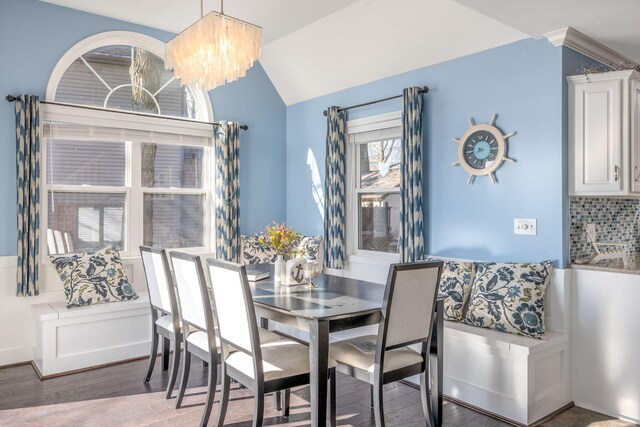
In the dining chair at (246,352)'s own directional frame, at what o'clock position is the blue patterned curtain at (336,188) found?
The blue patterned curtain is roughly at 11 o'clock from the dining chair.

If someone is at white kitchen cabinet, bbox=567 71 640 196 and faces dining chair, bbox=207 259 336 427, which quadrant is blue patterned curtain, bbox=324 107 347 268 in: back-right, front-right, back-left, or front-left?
front-right

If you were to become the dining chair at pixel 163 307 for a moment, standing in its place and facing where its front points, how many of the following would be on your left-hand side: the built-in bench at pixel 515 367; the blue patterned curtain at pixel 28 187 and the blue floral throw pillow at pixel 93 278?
2

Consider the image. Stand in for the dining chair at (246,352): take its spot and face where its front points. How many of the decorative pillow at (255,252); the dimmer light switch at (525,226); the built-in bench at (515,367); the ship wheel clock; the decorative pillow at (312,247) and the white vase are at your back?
0

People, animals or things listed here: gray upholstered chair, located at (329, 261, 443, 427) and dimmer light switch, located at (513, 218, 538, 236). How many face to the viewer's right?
0

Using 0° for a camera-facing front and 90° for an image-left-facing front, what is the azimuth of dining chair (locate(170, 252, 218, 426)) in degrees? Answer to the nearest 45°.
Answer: approximately 225°

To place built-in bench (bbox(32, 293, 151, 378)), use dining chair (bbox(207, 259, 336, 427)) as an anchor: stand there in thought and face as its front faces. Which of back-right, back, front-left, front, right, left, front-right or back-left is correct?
left

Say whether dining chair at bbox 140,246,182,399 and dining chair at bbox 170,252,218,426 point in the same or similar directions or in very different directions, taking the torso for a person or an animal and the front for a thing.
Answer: same or similar directions

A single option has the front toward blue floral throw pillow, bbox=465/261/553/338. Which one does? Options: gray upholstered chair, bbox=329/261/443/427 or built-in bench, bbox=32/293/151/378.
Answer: the built-in bench

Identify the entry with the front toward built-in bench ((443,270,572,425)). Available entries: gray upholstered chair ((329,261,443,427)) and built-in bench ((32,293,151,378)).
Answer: built-in bench ((32,293,151,378))

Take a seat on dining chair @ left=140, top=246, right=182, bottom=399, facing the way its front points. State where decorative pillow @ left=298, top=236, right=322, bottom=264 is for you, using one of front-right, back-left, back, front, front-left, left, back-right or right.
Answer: front

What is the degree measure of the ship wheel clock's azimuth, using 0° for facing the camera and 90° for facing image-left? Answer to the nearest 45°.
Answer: approximately 45°

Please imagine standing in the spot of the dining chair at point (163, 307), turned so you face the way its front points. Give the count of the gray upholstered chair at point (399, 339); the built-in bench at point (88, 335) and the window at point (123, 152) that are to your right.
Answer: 1

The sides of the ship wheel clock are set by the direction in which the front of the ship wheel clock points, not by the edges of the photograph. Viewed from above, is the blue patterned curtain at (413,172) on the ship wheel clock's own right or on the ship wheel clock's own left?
on the ship wheel clock's own right

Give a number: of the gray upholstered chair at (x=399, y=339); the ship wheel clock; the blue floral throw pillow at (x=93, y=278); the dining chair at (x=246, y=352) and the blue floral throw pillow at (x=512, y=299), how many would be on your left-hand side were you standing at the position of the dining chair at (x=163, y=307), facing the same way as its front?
1

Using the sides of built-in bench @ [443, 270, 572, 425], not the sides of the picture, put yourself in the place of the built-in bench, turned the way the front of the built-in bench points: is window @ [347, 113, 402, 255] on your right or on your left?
on your right

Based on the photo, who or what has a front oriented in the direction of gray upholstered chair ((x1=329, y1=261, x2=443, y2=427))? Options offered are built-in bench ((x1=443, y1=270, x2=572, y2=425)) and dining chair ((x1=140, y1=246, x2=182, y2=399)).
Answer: the built-in bench

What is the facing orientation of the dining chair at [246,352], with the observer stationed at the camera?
facing away from the viewer and to the right of the viewer

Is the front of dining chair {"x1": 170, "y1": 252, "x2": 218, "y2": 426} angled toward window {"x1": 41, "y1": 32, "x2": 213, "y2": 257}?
no
